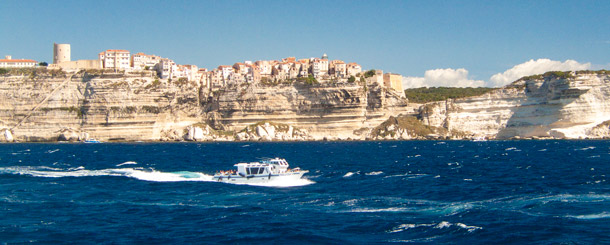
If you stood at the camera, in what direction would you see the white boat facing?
facing to the right of the viewer
